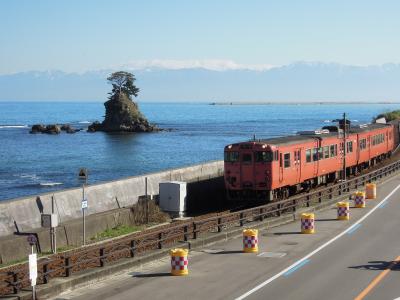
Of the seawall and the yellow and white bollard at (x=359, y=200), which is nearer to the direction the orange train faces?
the seawall

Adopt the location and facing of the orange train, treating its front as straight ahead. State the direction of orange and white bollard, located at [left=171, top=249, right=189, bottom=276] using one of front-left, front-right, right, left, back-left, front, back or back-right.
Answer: front-left

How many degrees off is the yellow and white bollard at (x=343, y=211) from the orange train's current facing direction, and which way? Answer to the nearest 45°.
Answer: approximately 90° to its left

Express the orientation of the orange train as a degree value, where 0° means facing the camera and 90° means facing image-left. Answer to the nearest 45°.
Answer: approximately 45°

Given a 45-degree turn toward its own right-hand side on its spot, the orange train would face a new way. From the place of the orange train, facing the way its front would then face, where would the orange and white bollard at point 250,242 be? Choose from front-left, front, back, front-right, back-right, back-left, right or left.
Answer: left

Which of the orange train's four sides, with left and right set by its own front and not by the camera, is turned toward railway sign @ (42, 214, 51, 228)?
front

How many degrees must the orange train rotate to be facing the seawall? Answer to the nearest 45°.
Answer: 0° — it already faces it

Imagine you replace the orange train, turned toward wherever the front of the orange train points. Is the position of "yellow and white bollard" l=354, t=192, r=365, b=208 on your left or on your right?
on your left

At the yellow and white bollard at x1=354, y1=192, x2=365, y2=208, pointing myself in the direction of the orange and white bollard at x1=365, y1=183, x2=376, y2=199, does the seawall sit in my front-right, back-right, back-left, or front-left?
back-left
